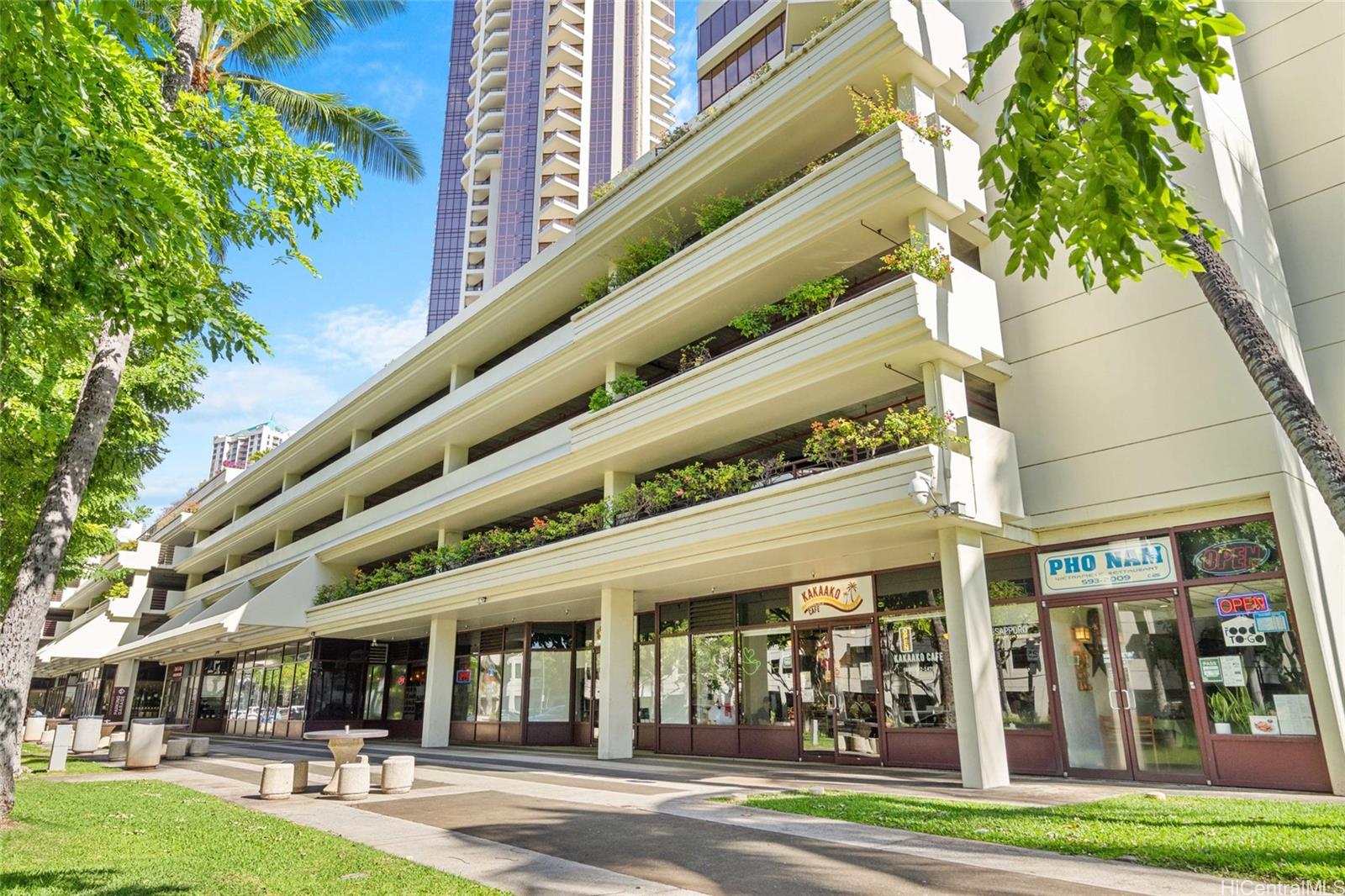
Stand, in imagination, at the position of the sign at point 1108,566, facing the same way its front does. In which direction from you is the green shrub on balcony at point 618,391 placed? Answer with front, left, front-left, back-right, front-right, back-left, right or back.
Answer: right

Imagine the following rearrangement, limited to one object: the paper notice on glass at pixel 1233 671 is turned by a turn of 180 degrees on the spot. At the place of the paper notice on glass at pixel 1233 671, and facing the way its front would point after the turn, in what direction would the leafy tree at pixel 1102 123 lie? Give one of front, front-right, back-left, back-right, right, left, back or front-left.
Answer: back

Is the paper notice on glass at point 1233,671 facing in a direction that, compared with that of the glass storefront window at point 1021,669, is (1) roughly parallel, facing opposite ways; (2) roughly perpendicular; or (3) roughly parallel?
roughly parallel

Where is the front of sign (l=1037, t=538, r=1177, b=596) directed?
toward the camera

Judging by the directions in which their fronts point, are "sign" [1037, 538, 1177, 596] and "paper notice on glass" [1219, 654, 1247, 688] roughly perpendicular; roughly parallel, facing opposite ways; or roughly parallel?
roughly parallel

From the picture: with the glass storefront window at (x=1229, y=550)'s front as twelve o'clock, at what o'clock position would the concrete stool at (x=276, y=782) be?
The concrete stool is roughly at 2 o'clock from the glass storefront window.

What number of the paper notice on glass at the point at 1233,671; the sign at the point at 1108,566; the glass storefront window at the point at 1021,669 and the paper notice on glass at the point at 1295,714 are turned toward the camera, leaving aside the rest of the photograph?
4

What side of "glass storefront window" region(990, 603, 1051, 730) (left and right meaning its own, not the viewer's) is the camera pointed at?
front

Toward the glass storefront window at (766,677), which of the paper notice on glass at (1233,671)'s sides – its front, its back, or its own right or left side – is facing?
right

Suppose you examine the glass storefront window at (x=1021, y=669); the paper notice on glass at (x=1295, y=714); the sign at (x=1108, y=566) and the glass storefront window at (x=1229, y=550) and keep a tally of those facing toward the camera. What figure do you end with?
4

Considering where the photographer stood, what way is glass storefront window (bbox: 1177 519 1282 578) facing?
facing the viewer
